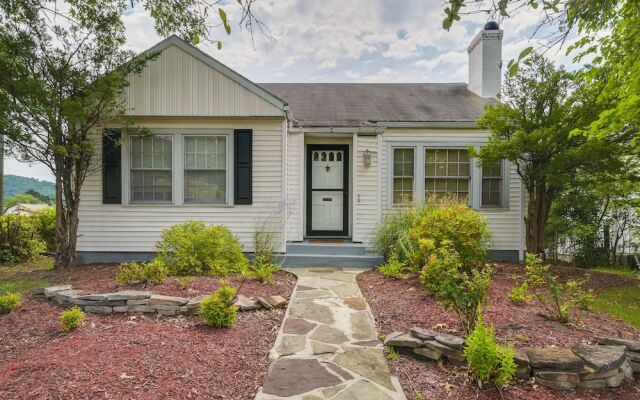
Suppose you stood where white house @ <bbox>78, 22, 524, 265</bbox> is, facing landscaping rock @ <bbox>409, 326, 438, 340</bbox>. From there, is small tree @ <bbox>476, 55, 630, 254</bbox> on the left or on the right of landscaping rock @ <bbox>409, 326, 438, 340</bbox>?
left

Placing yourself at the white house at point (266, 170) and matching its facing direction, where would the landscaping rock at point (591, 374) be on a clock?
The landscaping rock is roughly at 11 o'clock from the white house.

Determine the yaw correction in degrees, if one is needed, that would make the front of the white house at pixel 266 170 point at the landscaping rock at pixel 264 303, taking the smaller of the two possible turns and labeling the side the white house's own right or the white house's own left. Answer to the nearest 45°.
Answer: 0° — it already faces it

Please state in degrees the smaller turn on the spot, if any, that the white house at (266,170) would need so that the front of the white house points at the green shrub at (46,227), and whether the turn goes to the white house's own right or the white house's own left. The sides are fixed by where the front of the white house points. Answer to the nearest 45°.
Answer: approximately 90° to the white house's own right

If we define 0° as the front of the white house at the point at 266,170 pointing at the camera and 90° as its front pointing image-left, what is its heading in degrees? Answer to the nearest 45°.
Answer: approximately 0°

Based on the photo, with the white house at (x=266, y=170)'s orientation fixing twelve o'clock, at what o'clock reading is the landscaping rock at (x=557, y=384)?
The landscaping rock is roughly at 11 o'clock from the white house.

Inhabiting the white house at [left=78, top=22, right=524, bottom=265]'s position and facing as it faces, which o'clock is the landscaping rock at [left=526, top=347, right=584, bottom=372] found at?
The landscaping rock is roughly at 11 o'clock from the white house.

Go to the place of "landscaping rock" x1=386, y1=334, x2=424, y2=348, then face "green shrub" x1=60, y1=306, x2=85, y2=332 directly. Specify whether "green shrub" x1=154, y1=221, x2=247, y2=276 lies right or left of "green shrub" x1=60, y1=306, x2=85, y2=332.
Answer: right

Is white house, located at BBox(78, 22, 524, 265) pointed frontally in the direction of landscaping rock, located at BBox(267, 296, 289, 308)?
yes

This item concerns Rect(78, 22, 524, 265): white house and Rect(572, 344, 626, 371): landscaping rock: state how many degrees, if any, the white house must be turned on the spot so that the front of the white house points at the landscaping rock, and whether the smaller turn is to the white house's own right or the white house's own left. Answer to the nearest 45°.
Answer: approximately 45° to the white house's own left

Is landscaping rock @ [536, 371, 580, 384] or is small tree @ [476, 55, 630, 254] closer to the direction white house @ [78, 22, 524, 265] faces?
the landscaping rock
